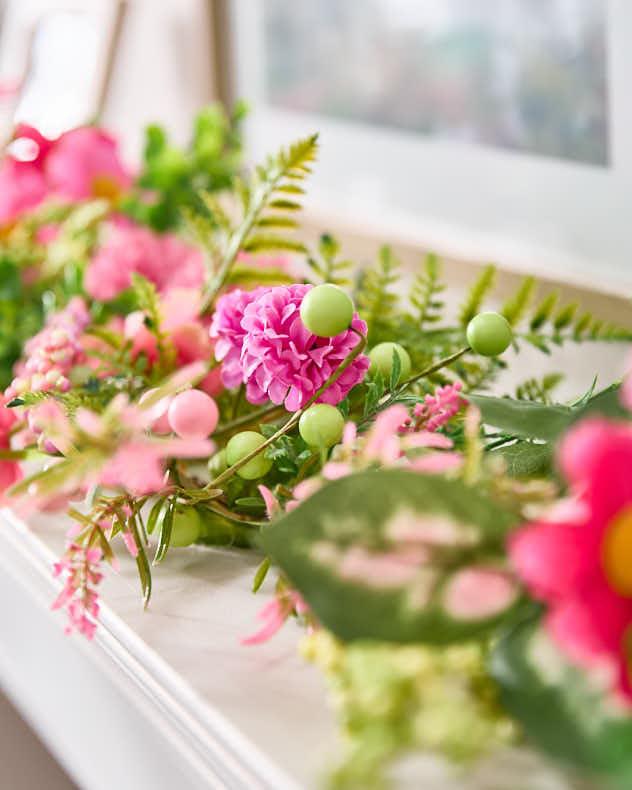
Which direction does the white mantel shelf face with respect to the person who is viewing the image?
facing the viewer and to the left of the viewer

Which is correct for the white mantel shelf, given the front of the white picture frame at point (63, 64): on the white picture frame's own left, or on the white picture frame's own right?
on the white picture frame's own left

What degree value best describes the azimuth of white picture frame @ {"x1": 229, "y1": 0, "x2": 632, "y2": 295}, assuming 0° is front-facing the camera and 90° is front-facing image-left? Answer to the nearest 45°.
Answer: approximately 45°

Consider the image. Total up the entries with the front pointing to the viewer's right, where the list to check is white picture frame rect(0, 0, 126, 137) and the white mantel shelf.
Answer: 0

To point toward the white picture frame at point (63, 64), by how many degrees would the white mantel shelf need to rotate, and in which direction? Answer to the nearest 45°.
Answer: approximately 135° to its right

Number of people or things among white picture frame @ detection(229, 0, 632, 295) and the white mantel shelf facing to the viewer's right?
0
